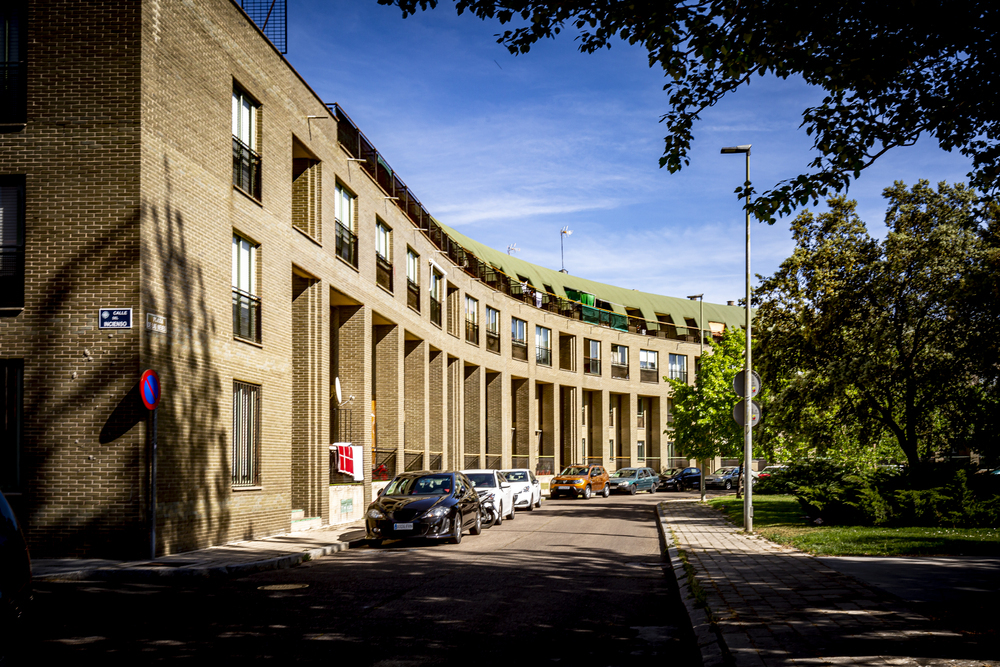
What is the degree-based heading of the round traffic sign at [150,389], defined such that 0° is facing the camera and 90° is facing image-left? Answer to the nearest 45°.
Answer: approximately 315°

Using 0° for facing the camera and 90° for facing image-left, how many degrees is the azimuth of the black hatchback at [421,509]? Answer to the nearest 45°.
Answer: approximately 45°

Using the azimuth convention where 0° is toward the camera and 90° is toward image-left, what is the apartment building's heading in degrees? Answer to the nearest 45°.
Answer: approximately 315°
